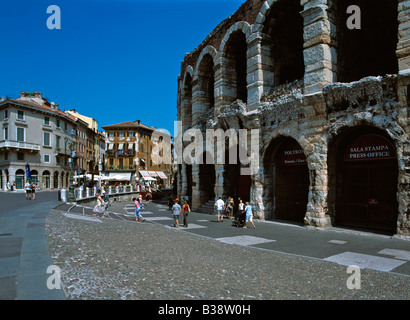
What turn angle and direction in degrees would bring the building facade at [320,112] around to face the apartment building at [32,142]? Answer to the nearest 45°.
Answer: approximately 90° to its right

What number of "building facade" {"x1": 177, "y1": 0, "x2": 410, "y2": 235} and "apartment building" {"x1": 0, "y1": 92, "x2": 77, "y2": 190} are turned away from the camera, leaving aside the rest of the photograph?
0

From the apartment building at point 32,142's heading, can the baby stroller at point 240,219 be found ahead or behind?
ahead

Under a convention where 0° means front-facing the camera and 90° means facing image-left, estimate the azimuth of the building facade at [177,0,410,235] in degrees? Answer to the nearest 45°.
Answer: approximately 45°

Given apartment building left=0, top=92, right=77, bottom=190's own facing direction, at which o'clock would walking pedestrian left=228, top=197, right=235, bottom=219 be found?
The walking pedestrian is roughly at 1 o'clock from the apartment building.

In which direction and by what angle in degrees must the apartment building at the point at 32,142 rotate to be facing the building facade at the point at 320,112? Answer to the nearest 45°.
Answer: approximately 45° to its right
